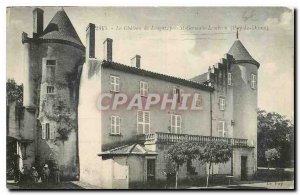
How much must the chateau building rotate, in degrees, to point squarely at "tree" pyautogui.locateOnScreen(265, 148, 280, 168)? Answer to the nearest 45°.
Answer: approximately 45° to its left

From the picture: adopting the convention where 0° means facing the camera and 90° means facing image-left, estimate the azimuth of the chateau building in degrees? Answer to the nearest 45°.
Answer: approximately 315°

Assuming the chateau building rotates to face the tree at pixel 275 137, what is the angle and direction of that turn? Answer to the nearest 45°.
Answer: approximately 45° to its left
